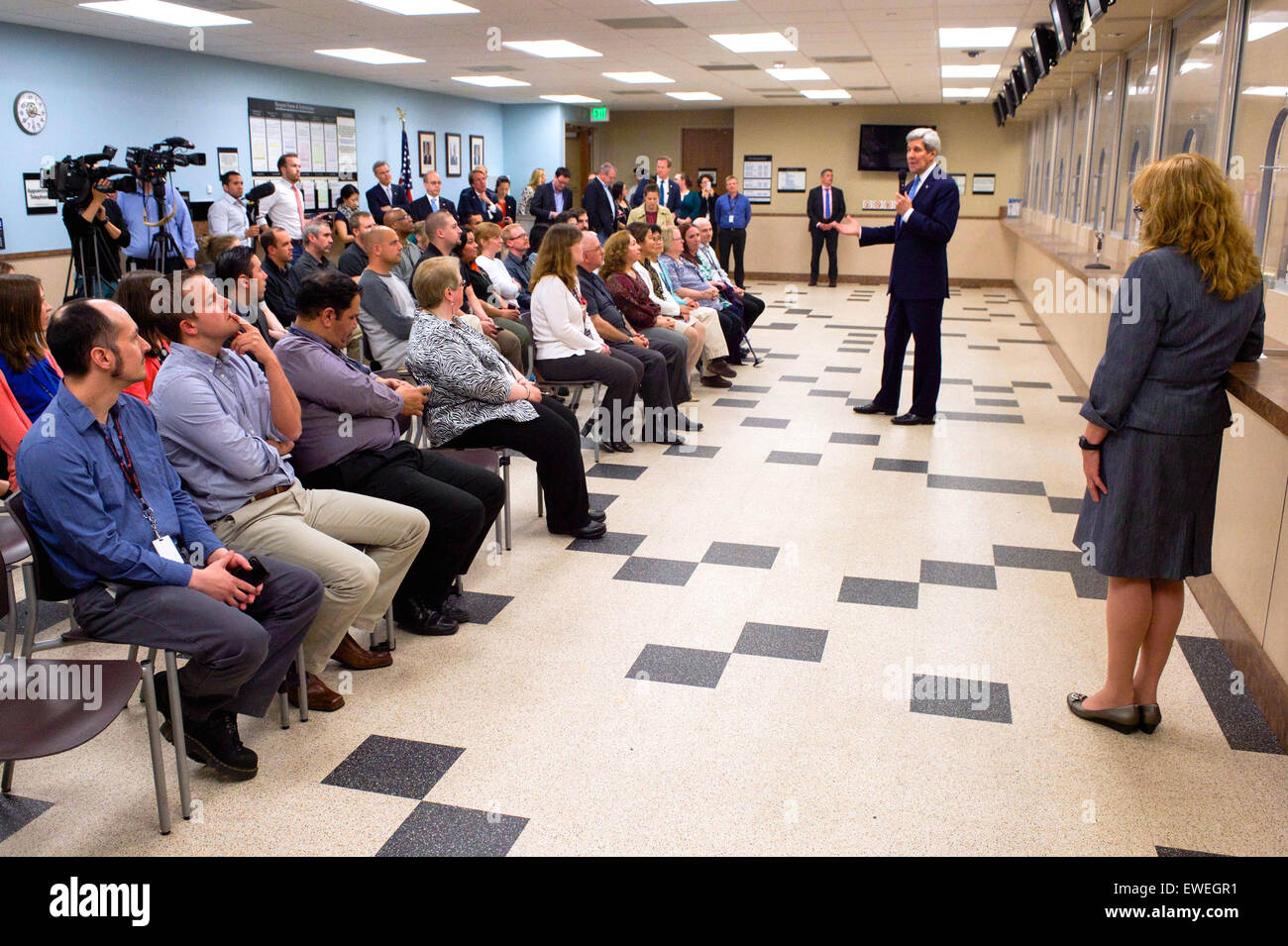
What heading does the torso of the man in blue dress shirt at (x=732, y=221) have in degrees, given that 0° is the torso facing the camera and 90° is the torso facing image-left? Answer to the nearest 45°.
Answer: approximately 0°

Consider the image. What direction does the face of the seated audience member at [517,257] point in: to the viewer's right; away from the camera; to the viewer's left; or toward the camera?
to the viewer's right

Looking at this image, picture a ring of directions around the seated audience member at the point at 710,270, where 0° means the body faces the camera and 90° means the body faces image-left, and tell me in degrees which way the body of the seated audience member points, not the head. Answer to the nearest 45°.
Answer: approximately 315°

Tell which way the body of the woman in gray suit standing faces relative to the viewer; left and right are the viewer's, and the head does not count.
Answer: facing away from the viewer and to the left of the viewer

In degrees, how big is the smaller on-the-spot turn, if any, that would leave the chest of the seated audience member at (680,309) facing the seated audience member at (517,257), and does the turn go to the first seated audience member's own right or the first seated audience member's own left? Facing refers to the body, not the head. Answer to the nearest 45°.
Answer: approximately 135° to the first seated audience member's own left

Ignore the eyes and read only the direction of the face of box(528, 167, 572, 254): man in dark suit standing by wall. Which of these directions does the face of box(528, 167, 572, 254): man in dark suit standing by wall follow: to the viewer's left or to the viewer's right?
to the viewer's right

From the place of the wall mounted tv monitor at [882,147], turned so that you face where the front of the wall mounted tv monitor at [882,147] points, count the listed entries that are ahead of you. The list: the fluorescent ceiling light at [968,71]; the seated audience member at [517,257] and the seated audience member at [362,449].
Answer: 3

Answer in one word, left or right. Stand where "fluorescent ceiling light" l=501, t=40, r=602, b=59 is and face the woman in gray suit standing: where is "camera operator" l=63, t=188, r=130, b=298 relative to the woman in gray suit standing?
right

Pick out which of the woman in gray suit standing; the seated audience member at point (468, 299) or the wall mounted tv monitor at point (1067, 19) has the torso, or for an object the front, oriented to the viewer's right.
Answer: the seated audience member

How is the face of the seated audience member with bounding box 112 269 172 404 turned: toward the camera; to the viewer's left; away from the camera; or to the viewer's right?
to the viewer's right

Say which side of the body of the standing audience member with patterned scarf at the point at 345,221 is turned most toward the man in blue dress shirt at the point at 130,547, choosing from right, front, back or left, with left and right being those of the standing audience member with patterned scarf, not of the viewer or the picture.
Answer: right
